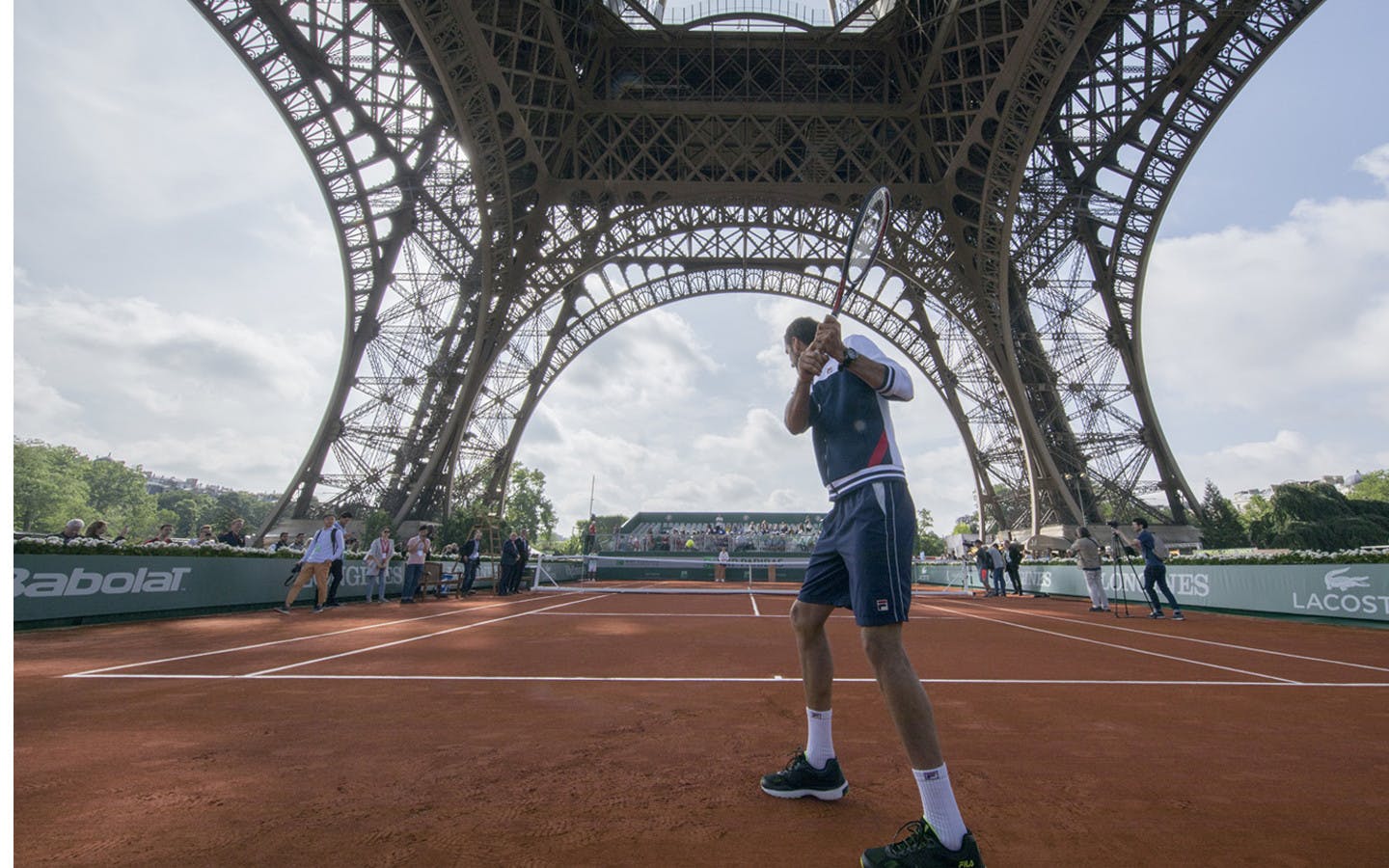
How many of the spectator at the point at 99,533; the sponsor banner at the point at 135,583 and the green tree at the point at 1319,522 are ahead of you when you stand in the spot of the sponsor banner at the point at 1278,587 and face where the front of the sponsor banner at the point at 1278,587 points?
2

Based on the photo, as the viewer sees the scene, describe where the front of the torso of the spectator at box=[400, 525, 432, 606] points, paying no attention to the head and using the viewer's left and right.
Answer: facing the viewer and to the right of the viewer

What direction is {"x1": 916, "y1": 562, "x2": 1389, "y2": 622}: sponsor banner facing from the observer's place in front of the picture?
facing the viewer and to the left of the viewer

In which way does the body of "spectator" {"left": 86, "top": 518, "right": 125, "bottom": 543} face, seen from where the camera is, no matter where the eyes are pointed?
to the viewer's right

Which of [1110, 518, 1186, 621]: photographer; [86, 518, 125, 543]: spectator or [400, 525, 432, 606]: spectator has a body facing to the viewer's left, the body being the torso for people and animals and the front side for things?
the photographer

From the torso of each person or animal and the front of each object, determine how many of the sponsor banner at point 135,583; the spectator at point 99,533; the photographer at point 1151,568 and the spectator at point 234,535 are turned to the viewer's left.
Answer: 1

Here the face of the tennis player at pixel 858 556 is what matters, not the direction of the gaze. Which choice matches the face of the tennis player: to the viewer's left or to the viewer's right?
to the viewer's left

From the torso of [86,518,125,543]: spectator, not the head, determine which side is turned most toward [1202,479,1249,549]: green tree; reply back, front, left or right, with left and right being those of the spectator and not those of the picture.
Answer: front

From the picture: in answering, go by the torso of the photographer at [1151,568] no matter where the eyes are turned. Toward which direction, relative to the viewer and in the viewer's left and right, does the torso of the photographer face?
facing to the left of the viewer
